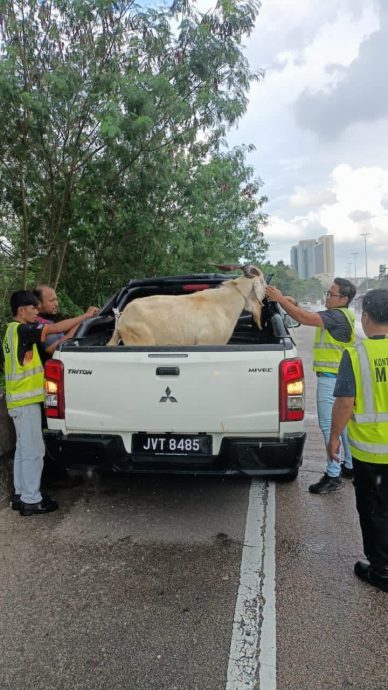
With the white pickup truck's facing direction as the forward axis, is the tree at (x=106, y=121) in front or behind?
in front

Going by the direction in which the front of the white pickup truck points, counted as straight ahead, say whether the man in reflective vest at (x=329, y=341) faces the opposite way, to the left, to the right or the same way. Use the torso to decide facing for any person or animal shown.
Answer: to the left

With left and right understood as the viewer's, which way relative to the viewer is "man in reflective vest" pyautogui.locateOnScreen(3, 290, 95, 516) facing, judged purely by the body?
facing to the right of the viewer

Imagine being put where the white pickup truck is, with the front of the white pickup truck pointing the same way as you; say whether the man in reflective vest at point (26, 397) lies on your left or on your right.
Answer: on your left

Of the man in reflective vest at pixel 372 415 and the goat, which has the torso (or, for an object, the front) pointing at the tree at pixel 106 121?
the man in reflective vest

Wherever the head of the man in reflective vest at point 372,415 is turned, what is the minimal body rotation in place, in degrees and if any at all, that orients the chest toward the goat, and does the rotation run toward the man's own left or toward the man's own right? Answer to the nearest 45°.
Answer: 0° — they already face it

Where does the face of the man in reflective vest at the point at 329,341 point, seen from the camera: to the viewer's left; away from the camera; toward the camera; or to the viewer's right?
to the viewer's left

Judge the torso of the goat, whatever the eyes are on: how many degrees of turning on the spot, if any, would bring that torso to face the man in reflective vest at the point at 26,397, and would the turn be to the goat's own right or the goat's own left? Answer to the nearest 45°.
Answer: approximately 180°

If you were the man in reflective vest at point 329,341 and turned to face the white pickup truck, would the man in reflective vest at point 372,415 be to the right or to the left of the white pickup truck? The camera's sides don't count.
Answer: left

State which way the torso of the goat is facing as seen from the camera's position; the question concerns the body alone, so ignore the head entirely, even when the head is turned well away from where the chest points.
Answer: to the viewer's right

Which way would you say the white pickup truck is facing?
away from the camera

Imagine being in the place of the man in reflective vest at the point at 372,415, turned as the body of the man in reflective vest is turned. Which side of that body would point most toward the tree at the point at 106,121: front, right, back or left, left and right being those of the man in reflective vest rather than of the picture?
front

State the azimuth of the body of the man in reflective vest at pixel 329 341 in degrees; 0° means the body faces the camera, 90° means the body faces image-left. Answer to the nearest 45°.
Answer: approximately 90°

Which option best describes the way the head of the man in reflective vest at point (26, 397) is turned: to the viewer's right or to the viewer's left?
to the viewer's right

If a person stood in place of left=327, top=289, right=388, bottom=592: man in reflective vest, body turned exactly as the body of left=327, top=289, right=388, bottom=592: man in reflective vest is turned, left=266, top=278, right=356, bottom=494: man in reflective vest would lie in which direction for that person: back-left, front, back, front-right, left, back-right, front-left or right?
front-right
